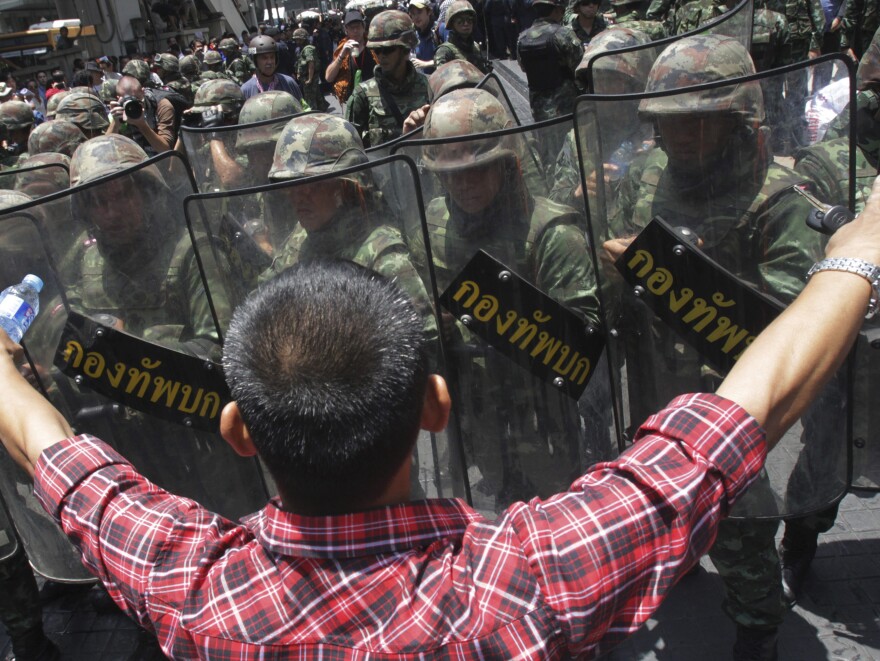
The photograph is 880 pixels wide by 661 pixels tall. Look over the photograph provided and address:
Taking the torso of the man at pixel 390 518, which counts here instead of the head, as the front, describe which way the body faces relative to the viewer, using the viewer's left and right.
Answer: facing away from the viewer

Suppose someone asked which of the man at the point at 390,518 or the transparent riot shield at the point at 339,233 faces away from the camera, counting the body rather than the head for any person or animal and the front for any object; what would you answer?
the man

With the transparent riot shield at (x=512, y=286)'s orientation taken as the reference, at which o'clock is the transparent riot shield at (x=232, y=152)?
the transparent riot shield at (x=232, y=152) is roughly at 5 o'clock from the transparent riot shield at (x=512, y=286).

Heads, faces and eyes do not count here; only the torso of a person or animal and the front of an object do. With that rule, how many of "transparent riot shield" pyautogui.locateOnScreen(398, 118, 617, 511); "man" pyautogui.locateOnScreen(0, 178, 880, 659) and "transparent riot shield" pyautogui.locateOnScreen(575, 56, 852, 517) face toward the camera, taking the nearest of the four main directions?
2

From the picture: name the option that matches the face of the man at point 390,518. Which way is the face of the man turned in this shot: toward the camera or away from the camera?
away from the camera

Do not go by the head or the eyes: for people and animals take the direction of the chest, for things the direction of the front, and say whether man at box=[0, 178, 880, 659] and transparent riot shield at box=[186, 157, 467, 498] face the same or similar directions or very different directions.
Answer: very different directions

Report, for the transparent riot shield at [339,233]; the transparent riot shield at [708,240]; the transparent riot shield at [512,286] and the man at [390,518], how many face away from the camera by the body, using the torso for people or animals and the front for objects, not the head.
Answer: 1

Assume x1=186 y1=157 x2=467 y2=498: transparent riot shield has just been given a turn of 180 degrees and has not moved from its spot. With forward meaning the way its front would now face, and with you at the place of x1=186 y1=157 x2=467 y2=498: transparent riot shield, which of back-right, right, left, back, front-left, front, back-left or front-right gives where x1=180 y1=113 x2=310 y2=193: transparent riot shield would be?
front

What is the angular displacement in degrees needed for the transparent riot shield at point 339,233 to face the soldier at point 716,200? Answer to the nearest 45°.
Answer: approximately 90° to its left

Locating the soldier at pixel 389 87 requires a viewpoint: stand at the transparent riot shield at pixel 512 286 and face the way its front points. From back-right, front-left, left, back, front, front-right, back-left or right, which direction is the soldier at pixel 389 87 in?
back
